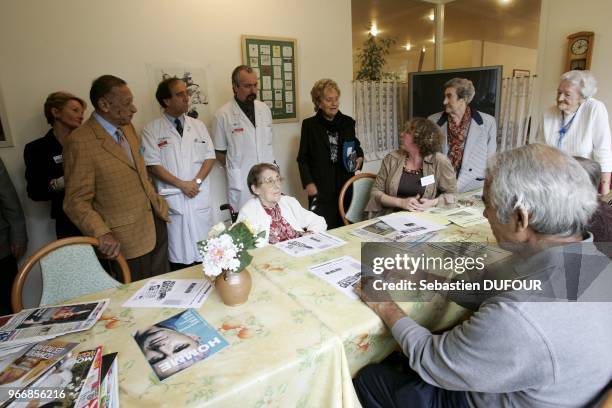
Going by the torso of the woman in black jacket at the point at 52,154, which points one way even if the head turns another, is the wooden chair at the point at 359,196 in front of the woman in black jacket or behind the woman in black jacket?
in front

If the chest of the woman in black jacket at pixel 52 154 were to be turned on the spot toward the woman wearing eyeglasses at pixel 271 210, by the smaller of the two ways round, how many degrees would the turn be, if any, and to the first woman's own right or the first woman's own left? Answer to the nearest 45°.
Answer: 0° — they already face them

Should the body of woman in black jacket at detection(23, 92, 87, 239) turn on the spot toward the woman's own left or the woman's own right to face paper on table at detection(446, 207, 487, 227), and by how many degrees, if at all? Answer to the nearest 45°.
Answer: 0° — they already face it

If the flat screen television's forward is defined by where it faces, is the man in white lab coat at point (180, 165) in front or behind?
in front

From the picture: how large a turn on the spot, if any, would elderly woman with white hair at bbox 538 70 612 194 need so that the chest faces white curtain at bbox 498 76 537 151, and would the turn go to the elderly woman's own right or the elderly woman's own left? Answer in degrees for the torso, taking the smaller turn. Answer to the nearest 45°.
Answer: approximately 135° to the elderly woman's own right

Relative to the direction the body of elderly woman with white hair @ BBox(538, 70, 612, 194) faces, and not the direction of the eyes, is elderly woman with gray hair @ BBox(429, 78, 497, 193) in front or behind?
in front

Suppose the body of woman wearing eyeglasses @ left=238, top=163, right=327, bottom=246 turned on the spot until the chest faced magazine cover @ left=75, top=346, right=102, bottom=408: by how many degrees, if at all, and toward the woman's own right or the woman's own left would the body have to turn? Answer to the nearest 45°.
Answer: approximately 45° to the woman's own right

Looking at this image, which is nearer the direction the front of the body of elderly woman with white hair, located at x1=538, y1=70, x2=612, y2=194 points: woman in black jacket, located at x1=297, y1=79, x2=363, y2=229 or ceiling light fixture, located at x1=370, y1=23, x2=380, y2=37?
the woman in black jacket

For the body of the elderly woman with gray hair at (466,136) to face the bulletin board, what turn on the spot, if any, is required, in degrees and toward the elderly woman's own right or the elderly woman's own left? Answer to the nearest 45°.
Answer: approximately 45° to the elderly woman's own right

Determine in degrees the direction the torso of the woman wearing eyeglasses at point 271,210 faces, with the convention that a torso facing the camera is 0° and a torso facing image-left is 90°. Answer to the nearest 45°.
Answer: approximately 315°

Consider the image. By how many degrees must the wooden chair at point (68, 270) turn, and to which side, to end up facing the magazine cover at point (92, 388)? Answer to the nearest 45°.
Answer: approximately 45° to its right

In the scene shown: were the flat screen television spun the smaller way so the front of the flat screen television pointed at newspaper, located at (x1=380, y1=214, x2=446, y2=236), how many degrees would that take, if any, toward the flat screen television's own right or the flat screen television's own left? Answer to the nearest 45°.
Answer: approximately 45° to the flat screen television's own left
